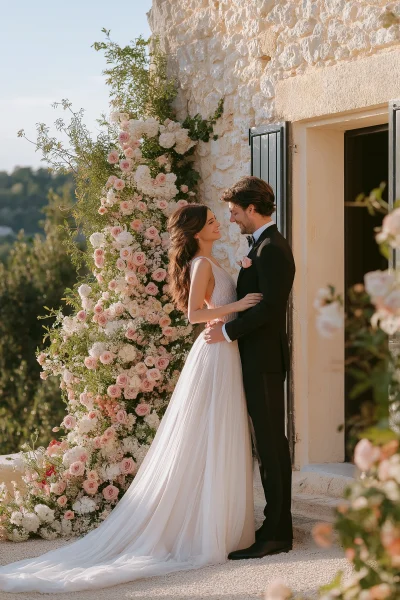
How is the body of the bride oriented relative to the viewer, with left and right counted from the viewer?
facing to the right of the viewer

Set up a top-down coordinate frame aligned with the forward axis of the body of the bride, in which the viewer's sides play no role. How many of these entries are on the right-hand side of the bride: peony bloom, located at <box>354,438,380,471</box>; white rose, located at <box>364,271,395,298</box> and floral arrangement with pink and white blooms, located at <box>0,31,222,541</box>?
2

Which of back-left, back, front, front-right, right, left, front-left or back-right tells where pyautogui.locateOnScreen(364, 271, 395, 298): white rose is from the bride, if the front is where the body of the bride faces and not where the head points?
right

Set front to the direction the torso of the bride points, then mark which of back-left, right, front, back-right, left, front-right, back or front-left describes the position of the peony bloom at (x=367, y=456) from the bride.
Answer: right

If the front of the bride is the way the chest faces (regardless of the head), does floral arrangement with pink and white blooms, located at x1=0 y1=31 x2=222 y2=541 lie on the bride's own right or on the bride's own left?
on the bride's own left

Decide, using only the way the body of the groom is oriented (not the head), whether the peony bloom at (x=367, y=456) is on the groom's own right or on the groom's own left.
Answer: on the groom's own left

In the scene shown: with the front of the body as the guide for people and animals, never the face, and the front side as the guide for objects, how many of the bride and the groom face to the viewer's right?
1

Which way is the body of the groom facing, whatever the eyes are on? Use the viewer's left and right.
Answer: facing to the left of the viewer

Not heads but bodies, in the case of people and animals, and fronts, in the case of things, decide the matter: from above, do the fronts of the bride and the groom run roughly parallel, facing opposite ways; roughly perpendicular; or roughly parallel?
roughly parallel, facing opposite ways

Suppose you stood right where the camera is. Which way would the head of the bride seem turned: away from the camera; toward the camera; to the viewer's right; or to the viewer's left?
to the viewer's right
